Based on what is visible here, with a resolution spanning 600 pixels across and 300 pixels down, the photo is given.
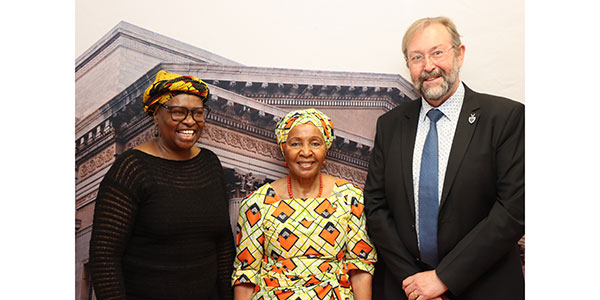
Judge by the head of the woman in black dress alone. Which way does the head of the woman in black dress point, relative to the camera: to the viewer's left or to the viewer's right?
to the viewer's right

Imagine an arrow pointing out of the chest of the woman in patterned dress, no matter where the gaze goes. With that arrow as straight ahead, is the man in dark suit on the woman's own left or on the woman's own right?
on the woman's own left

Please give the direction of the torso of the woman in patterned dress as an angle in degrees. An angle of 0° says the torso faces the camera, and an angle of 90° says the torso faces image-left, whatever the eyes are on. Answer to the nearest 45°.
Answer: approximately 0°

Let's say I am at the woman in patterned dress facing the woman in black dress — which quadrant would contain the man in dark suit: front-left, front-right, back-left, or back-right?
back-left

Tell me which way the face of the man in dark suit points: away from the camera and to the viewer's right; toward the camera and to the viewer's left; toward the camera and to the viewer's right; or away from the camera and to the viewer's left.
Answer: toward the camera and to the viewer's left

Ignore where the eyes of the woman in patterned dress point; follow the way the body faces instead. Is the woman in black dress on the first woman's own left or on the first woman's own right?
on the first woman's own right

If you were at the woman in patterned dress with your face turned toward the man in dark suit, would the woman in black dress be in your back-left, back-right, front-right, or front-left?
back-right
